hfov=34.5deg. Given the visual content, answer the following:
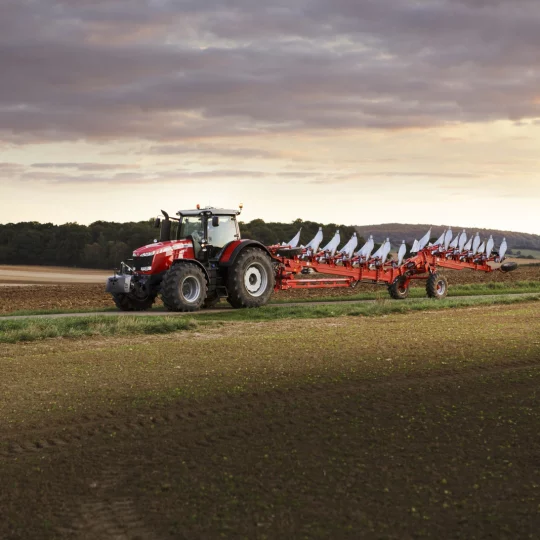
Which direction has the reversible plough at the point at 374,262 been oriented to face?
to the viewer's left

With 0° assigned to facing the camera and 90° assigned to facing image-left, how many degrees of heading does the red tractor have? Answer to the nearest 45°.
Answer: approximately 45°

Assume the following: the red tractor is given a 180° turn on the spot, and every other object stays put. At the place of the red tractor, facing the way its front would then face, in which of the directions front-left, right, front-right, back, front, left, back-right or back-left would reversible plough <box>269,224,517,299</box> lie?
front
